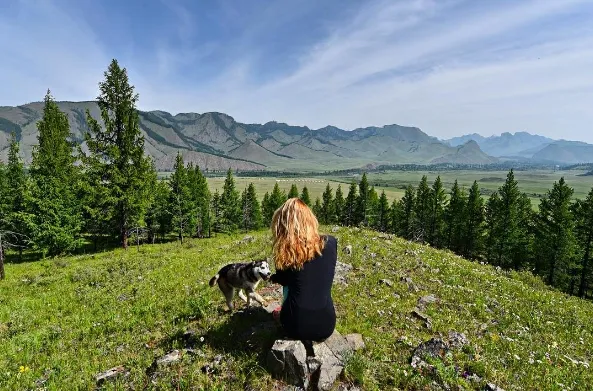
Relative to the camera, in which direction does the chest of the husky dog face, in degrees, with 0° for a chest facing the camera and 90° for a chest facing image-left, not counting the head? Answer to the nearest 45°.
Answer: approximately 270°

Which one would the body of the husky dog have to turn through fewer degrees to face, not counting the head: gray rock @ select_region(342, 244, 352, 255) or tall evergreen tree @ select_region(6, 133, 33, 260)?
the gray rock

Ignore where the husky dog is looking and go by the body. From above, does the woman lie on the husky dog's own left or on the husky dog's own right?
on the husky dog's own right

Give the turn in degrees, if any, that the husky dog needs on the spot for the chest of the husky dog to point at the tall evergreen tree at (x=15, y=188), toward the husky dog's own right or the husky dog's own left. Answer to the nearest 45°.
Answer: approximately 135° to the husky dog's own left

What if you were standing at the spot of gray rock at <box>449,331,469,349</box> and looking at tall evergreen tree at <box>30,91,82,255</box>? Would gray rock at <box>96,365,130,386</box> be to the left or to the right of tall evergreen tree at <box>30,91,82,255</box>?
left

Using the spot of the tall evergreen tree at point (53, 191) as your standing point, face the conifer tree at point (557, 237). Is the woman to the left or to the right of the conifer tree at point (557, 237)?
right

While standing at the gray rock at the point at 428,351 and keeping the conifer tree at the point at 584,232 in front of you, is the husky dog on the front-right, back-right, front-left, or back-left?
back-left

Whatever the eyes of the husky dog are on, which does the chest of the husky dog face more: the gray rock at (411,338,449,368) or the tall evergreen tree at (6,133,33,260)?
the gray rock

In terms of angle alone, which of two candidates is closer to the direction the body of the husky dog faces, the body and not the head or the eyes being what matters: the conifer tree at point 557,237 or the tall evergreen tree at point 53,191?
the conifer tree

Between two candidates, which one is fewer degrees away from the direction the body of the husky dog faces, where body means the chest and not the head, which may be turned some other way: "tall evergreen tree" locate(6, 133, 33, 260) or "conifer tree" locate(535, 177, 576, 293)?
the conifer tree

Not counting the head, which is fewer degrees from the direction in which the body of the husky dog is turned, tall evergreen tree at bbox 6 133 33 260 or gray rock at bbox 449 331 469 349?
the gray rock
